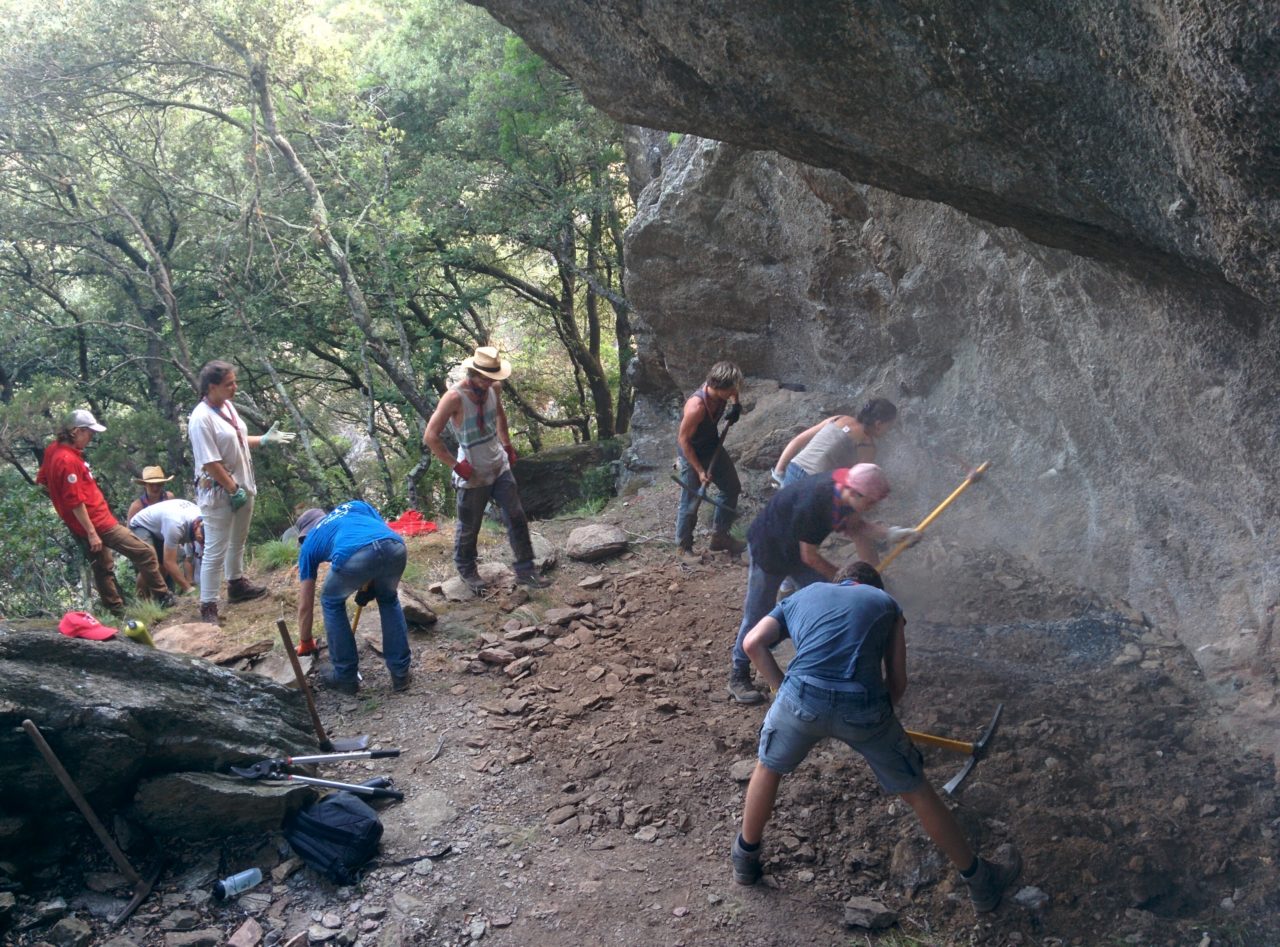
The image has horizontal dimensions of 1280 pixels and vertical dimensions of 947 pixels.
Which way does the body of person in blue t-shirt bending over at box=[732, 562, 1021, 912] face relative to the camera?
away from the camera

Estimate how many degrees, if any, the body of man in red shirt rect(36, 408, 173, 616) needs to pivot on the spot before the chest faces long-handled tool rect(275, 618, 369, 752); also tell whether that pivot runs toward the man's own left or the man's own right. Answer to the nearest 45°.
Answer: approximately 90° to the man's own right

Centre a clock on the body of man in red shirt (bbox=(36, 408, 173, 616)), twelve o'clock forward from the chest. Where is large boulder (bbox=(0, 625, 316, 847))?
The large boulder is roughly at 3 o'clock from the man in red shirt.

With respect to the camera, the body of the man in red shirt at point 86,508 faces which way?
to the viewer's right

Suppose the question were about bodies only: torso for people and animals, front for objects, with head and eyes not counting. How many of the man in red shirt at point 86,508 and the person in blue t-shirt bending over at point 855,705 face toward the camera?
0

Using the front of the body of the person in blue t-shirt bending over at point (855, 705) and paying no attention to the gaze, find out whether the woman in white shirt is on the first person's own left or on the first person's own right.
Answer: on the first person's own left

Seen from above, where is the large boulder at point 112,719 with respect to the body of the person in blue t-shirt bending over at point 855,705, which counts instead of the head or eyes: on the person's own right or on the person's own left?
on the person's own left

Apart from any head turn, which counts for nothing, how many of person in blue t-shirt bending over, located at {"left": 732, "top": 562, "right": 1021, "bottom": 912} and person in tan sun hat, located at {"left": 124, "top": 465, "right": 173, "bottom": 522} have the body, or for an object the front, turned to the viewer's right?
0

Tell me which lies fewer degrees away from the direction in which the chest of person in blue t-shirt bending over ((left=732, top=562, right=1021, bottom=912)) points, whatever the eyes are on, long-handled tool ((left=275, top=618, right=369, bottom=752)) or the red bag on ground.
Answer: the red bag on ground

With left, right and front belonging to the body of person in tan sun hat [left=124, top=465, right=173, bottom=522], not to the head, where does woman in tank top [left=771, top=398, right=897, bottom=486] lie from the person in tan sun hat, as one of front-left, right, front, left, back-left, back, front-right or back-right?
front-left

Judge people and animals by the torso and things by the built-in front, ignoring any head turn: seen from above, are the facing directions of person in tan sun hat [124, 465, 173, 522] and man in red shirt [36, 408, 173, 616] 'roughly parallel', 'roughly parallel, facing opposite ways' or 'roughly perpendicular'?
roughly perpendicular

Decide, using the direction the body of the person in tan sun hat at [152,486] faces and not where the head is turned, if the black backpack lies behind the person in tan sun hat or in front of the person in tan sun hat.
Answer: in front

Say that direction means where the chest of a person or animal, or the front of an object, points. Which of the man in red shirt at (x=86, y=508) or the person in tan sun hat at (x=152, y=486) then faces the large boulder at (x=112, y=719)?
the person in tan sun hat

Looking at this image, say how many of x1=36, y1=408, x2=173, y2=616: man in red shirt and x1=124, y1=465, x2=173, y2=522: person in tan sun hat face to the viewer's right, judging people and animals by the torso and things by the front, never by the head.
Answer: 1

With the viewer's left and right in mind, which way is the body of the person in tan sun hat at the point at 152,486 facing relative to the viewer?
facing the viewer

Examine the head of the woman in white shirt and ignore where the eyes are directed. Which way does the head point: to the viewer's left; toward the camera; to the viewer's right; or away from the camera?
to the viewer's right

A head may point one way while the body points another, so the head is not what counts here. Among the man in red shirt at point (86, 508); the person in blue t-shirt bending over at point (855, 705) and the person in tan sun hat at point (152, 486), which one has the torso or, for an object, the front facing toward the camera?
the person in tan sun hat

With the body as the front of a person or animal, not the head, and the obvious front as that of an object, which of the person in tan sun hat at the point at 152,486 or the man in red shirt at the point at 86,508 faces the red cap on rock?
the person in tan sun hat

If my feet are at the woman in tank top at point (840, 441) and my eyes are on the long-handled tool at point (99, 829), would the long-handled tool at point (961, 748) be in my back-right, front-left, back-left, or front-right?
front-left
